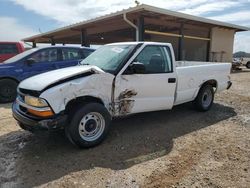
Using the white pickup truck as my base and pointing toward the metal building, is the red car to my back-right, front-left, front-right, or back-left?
front-left

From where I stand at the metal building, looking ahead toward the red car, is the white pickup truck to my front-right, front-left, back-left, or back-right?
front-left

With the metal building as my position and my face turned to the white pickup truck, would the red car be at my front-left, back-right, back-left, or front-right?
front-right

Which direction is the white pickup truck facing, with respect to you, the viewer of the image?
facing the viewer and to the left of the viewer

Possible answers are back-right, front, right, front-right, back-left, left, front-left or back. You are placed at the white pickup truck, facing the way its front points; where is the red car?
right

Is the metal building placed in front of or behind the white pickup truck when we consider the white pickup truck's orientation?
behind
